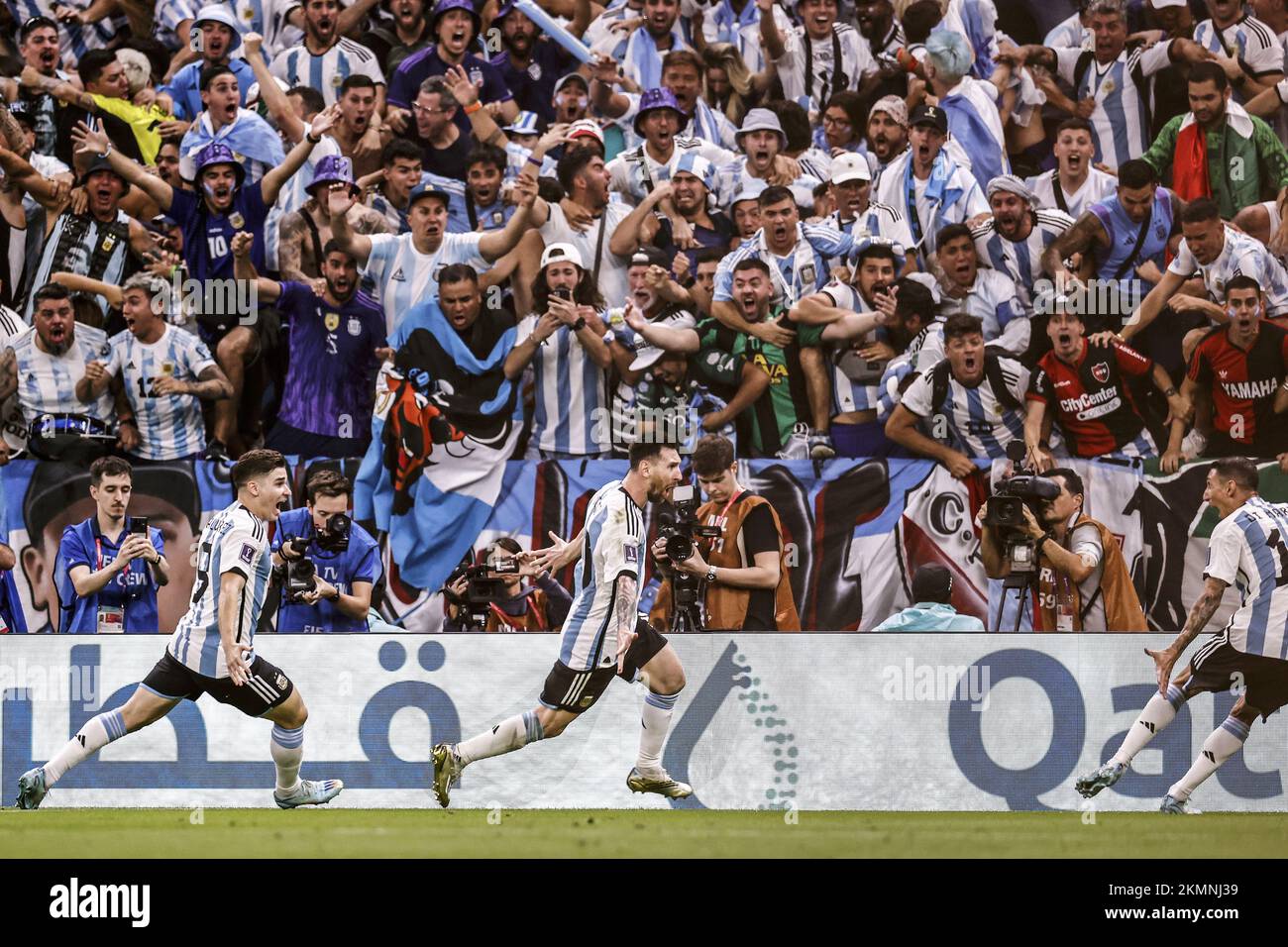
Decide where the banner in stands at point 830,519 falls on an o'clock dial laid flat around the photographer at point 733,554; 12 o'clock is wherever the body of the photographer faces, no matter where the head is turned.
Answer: The banner in stands is roughly at 6 o'clock from the photographer.

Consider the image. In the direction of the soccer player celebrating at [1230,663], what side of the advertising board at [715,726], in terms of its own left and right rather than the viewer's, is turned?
left

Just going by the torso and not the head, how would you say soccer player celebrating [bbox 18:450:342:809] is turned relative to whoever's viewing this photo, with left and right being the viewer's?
facing to the right of the viewer

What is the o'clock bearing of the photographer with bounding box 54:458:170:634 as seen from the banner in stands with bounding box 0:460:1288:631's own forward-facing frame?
The photographer is roughly at 3 o'clock from the banner in stands.

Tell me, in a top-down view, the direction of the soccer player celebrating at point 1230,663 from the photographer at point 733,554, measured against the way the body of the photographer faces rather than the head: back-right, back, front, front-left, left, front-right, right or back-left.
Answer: back-left

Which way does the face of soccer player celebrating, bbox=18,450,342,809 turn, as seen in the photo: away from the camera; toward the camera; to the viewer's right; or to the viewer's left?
to the viewer's right

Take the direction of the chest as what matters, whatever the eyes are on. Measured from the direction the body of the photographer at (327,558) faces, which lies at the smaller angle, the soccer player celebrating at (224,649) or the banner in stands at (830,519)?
the soccer player celebrating

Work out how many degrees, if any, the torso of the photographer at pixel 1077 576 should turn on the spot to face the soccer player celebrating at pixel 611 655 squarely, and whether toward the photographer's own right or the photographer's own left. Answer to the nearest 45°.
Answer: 0° — they already face them

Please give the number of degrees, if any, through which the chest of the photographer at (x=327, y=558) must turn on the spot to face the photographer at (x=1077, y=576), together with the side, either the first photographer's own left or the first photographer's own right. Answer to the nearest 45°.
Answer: approximately 90° to the first photographer's own left

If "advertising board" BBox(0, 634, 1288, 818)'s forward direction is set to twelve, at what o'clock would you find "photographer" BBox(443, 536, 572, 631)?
The photographer is roughly at 4 o'clock from the advertising board.

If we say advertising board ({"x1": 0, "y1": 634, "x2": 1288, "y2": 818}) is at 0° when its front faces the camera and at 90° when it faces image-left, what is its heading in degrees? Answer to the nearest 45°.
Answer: approximately 0°

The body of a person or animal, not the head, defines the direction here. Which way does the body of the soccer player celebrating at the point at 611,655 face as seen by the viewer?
to the viewer's right

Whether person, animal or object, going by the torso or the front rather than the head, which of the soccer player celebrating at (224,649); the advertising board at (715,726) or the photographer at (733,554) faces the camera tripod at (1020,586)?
the soccer player celebrating
